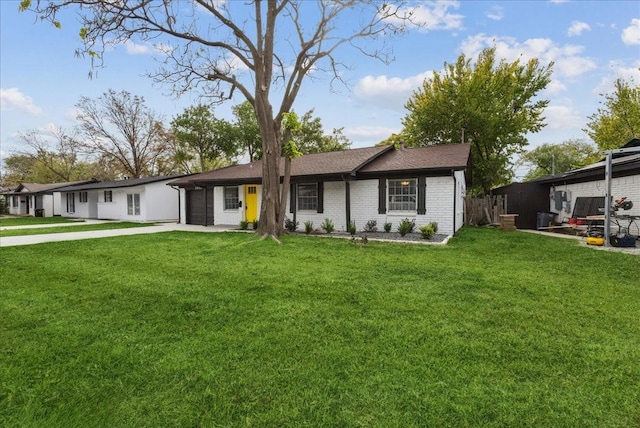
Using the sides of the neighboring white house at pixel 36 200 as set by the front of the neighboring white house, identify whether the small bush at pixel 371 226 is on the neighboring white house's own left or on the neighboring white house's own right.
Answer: on the neighboring white house's own left

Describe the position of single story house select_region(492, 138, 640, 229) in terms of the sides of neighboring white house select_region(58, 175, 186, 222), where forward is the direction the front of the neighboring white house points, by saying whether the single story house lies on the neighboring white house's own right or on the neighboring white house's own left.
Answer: on the neighboring white house's own left

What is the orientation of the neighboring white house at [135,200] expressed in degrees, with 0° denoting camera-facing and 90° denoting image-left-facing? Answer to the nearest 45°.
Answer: approximately 45°

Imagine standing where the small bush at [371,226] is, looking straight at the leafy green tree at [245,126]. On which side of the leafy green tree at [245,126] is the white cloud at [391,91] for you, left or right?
right

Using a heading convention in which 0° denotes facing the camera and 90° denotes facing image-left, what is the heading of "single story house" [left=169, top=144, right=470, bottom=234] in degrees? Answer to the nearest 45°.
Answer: approximately 45°

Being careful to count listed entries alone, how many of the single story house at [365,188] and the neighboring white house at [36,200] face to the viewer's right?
0

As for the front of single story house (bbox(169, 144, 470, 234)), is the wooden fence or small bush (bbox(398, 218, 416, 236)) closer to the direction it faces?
the small bush

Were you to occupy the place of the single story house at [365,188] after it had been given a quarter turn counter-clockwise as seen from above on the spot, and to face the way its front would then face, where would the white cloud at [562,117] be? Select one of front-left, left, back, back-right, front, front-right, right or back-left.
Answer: left

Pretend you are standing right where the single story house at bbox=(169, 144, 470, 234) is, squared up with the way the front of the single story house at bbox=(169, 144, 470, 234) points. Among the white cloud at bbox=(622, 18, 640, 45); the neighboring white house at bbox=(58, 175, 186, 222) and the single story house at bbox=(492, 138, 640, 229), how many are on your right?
1

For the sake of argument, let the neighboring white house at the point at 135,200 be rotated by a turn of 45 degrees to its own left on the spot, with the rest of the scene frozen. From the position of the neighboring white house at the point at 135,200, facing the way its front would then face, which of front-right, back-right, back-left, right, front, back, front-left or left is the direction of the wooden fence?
front-left

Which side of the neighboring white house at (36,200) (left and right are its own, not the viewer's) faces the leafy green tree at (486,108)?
left
